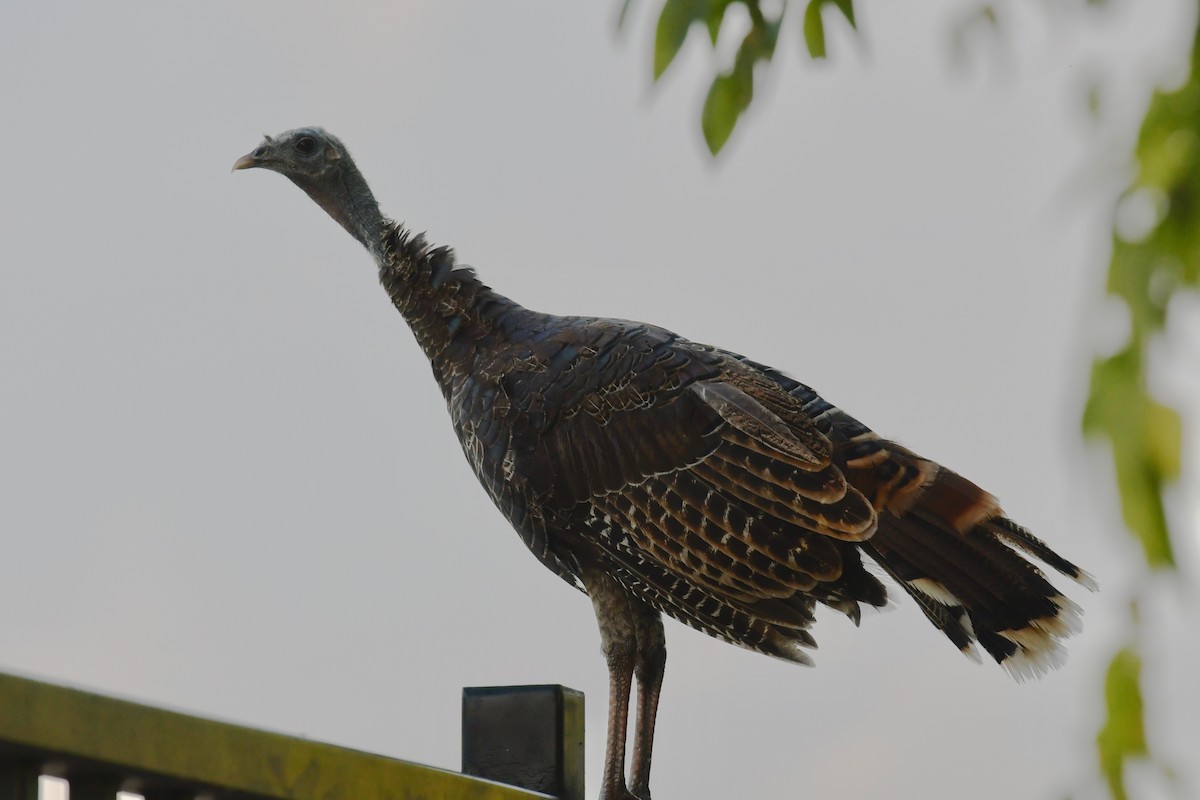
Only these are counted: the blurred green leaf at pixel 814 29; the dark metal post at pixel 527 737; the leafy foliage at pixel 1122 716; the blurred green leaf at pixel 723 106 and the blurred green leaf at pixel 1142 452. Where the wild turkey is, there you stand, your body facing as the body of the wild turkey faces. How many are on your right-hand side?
0

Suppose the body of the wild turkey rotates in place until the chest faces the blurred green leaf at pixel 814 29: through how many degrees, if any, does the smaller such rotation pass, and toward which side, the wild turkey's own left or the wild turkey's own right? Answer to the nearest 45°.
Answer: approximately 90° to the wild turkey's own left

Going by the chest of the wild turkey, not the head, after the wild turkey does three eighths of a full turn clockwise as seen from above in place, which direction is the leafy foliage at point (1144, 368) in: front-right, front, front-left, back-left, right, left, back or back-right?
front-right

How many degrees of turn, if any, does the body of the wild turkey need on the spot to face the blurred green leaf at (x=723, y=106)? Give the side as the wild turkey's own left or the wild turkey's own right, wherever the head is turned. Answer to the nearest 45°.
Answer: approximately 90° to the wild turkey's own left

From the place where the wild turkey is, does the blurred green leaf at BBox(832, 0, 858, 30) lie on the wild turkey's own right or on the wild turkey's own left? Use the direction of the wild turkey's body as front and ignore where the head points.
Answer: on the wild turkey's own left

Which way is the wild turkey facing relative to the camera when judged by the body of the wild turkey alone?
to the viewer's left

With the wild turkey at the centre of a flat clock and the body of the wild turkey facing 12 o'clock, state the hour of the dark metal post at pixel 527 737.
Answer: The dark metal post is roughly at 12 o'clock from the wild turkey.

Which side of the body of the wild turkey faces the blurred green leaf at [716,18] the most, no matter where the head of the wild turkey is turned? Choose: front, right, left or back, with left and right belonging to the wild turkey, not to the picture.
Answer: left

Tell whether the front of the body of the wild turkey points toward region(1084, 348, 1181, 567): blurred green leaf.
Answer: no

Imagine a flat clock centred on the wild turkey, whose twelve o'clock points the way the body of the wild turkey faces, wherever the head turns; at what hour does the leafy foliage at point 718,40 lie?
The leafy foliage is roughly at 9 o'clock from the wild turkey.

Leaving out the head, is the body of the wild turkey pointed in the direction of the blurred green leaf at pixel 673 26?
no
